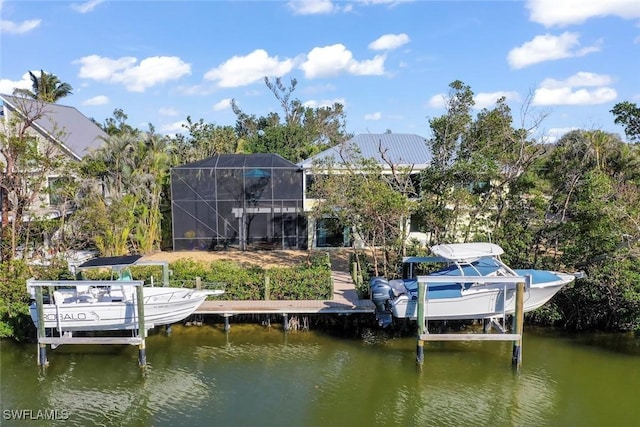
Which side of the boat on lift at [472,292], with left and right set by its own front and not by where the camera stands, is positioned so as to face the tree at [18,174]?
back

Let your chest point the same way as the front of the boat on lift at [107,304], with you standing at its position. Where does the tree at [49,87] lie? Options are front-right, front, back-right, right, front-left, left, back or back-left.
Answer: left

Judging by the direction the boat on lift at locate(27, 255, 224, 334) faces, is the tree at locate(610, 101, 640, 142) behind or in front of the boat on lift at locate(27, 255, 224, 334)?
in front

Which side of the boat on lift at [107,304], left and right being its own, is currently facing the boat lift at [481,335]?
front

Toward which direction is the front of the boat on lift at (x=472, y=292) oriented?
to the viewer's right

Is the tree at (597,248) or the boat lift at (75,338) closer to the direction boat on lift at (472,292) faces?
the tree

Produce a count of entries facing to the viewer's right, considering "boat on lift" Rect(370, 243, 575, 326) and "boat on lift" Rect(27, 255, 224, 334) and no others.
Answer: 2

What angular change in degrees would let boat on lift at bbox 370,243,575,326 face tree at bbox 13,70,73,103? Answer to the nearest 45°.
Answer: approximately 135° to its left

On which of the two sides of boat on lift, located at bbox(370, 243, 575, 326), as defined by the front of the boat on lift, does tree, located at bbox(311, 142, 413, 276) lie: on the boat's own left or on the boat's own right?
on the boat's own left

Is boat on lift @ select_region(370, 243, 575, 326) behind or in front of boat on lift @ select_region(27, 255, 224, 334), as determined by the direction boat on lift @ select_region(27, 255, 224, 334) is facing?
in front

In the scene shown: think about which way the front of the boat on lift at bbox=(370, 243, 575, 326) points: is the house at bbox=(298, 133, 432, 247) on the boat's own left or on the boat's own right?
on the boat's own left

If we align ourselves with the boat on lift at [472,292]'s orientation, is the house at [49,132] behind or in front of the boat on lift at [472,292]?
behind

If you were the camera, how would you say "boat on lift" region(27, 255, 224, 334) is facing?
facing to the right of the viewer
